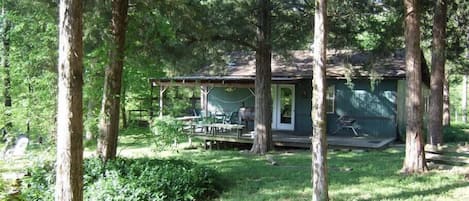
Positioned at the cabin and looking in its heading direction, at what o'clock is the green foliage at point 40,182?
The green foliage is roughly at 1 o'clock from the cabin.

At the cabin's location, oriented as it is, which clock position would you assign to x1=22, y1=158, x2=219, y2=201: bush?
The bush is roughly at 1 o'clock from the cabin.

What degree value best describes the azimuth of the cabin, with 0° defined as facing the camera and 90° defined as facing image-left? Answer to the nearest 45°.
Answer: approximately 0°
